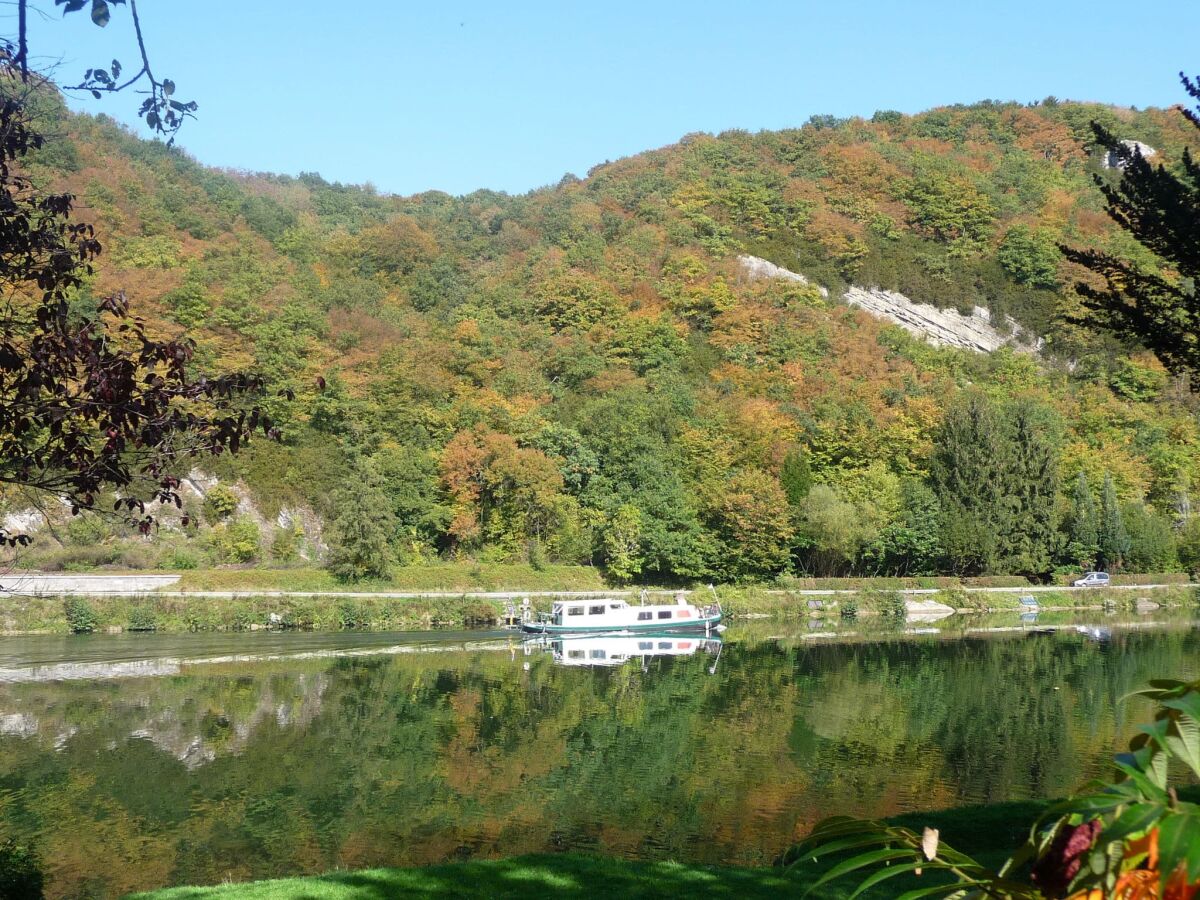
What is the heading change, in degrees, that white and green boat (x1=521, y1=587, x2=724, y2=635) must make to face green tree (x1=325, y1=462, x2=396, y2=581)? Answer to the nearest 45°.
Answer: approximately 180°

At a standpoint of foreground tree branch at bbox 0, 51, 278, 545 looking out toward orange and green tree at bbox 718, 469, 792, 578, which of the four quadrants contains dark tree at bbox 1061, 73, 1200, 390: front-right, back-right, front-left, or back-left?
front-right

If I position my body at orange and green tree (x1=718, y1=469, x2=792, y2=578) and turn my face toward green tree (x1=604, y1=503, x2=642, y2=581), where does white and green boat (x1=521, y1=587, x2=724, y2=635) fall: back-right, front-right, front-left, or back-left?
front-left

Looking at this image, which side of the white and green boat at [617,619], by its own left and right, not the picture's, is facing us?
right

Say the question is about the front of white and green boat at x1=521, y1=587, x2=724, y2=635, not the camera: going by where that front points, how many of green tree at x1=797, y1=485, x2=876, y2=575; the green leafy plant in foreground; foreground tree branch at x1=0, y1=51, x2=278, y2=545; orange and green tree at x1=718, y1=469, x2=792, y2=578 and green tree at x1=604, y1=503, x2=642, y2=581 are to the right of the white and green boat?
2

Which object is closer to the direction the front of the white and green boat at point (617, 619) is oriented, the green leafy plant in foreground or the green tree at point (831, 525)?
the green tree

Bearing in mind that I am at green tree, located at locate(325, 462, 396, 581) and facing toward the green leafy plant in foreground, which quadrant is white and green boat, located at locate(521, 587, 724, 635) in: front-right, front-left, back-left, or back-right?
front-left

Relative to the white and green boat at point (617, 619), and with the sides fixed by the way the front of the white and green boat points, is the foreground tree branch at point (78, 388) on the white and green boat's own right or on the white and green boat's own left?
on the white and green boat's own right
